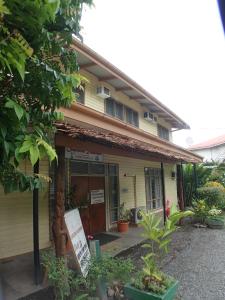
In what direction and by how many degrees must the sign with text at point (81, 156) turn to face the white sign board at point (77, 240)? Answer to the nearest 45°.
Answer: approximately 45° to its right

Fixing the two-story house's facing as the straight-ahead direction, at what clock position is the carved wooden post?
The carved wooden post is roughly at 2 o'clock from the two-story house.

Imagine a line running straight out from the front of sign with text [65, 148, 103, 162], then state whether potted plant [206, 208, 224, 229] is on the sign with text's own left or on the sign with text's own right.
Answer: on the sign with text's own left

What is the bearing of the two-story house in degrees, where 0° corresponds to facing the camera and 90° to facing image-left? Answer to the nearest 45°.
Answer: approximately 315°

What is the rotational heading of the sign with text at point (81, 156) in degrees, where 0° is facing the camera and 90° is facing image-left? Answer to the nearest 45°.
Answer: approximately 315°
